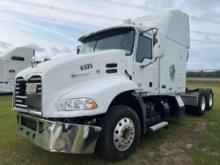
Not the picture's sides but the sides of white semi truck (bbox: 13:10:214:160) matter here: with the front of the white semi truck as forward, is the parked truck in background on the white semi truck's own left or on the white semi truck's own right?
on the white semi truck's own right

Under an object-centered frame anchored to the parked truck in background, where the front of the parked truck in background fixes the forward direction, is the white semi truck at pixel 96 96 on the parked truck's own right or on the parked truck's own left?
on the parked truck's own left

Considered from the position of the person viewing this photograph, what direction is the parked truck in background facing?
facing to the left of the viewer

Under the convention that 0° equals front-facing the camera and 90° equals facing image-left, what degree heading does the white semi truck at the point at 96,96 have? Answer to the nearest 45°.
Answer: approximately 45°

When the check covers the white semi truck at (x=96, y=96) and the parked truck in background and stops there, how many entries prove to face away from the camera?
0
